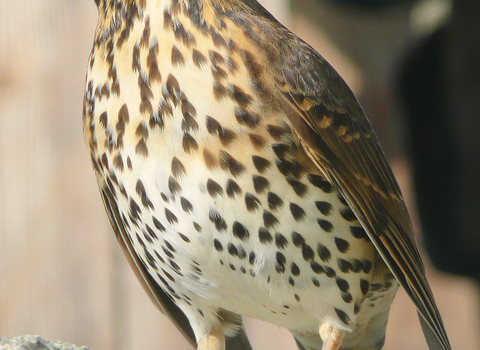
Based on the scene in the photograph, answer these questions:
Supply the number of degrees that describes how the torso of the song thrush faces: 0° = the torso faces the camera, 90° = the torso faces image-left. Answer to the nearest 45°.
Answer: approximately 45°
